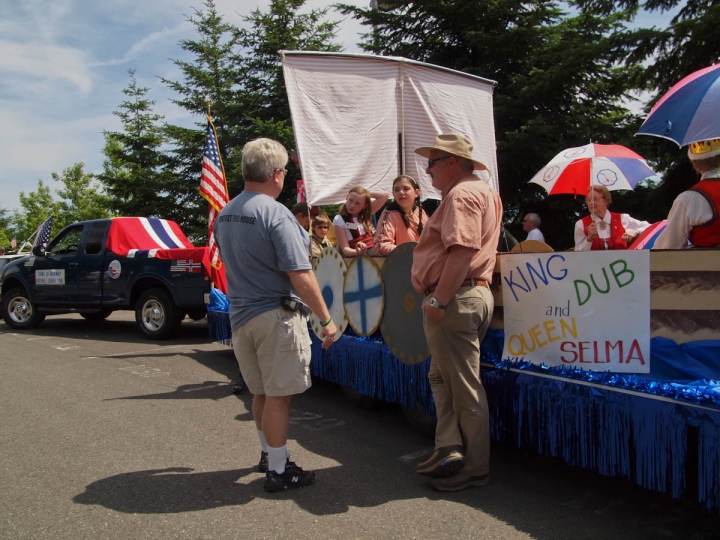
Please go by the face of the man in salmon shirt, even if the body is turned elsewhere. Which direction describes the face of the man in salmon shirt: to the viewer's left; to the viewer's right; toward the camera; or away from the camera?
to the viewer's left

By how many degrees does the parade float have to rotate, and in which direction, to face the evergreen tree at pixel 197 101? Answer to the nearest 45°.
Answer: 0° — it already faces it

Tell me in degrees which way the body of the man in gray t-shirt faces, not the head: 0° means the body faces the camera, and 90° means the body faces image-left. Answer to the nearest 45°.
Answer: approximately 225°

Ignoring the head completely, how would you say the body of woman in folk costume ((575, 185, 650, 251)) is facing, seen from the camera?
toward the camera

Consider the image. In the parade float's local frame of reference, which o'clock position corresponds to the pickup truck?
The pickup truck is roughly at 12 o'clock from the parade float.

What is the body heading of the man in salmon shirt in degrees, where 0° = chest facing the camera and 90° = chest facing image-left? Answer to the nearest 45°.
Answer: approximately 90°

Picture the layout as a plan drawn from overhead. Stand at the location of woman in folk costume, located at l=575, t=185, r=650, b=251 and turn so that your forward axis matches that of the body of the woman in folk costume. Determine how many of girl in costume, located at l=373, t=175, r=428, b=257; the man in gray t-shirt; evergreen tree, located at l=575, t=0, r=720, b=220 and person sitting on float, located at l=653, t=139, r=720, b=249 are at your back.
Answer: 1

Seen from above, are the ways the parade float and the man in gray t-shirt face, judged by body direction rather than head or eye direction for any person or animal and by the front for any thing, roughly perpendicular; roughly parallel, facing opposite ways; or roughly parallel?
roughly perpendicular

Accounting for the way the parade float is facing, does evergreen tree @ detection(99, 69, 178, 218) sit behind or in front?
in front

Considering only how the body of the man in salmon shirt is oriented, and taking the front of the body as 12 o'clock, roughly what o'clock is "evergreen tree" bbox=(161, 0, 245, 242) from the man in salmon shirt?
The evergreen tree is roughly at 2 o'clock from the man in salmon shirt.

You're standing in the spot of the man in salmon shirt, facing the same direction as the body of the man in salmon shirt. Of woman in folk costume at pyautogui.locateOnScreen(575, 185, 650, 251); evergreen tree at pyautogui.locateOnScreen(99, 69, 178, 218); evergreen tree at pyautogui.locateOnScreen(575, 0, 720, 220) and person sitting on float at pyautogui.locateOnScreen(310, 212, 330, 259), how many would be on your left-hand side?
0

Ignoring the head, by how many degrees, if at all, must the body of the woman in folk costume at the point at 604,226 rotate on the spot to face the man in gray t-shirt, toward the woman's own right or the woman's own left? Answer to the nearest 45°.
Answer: approximately 45° to the woman's own right

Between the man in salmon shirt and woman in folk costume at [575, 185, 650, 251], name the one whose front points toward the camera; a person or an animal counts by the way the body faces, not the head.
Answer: the woman in folk costume

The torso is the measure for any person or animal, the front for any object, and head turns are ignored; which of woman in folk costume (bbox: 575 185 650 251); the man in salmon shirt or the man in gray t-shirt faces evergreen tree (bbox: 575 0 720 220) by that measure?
the man in gray t-shirt

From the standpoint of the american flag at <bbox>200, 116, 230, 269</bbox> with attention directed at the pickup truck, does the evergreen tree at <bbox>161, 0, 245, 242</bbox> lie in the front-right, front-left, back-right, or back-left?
front-right

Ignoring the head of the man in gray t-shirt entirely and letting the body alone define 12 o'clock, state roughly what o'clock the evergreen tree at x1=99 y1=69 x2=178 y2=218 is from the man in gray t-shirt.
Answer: The evergreen tree is roughly at 10 o'clock from the man in gray t-shirt.

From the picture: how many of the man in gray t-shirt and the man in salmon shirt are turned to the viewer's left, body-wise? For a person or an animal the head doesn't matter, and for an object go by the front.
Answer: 1

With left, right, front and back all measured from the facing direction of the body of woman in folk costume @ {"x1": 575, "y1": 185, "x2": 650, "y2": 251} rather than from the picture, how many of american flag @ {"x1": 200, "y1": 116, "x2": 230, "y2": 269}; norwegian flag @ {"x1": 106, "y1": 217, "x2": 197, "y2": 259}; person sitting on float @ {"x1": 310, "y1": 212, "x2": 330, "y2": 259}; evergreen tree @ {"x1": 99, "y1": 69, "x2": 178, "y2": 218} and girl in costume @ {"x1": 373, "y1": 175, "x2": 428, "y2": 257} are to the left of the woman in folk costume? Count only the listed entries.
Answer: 0

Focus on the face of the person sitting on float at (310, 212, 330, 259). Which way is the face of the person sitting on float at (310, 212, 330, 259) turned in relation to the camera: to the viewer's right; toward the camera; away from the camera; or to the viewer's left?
toward the camera
